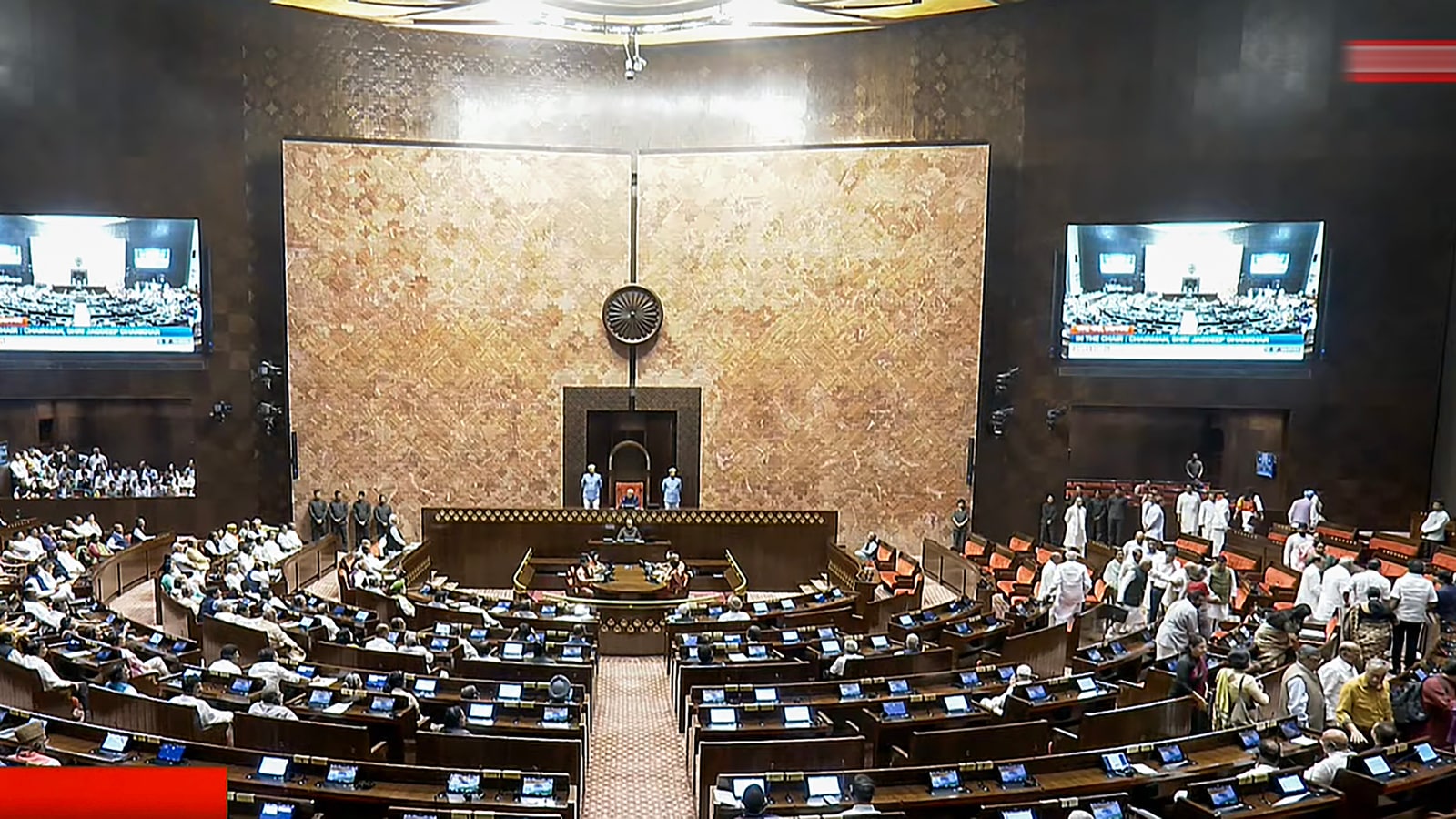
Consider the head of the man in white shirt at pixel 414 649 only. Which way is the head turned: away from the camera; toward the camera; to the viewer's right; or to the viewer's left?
away from the camera

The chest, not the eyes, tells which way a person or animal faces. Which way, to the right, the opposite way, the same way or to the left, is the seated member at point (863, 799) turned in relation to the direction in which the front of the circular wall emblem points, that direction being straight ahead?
the opposite way

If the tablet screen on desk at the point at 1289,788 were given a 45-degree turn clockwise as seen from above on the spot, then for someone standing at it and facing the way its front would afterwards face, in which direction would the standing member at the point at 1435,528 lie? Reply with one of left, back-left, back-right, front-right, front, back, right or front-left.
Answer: back

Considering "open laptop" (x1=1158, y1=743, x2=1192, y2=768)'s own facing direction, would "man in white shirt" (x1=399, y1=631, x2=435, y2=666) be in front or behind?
behind

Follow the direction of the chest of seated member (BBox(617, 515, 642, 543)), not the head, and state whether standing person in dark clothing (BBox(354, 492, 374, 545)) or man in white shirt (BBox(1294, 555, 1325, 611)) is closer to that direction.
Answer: the man in white shirt

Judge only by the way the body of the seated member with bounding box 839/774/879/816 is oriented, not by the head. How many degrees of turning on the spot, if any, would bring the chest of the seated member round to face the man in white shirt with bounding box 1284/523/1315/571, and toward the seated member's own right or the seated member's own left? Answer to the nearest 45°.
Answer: approximately 45° to the seated member's own right

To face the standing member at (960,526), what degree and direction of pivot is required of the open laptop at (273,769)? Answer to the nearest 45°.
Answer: approximately 180°

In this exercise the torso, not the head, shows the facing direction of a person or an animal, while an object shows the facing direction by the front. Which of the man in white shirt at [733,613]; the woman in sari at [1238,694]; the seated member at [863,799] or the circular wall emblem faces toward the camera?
the circular wall emblem
